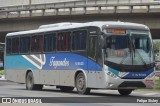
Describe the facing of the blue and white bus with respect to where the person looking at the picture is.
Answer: facing the viewer and to the right of the viewer
